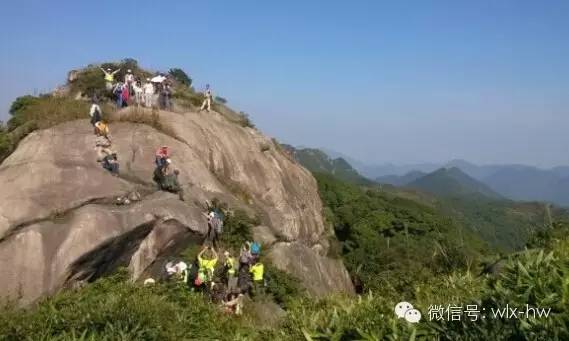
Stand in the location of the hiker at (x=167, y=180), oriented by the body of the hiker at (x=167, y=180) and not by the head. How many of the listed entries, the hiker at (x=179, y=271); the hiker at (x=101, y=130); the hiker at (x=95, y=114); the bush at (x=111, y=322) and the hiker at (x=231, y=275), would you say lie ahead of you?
2

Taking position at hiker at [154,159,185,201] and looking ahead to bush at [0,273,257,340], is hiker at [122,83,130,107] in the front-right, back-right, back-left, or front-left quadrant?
back-right

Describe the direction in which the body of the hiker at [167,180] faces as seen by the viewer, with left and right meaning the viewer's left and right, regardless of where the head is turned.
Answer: facing away from the viewer and to the left of the viewer

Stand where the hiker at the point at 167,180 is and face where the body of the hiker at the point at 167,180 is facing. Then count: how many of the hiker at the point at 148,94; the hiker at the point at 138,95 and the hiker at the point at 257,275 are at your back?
1

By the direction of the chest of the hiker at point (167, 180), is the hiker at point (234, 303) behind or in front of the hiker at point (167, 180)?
behind

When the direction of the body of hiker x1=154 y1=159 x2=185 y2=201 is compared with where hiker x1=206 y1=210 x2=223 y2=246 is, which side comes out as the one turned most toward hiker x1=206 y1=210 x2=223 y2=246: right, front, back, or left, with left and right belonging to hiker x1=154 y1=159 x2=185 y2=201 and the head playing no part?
front

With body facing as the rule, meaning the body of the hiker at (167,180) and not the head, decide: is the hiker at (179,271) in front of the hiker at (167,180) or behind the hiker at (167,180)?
behind

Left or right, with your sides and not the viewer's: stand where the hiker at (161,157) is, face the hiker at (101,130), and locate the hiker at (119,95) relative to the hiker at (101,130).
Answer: right

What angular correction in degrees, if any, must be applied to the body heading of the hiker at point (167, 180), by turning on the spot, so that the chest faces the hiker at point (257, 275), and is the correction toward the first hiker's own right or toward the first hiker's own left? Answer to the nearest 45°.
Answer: approximately 180°
